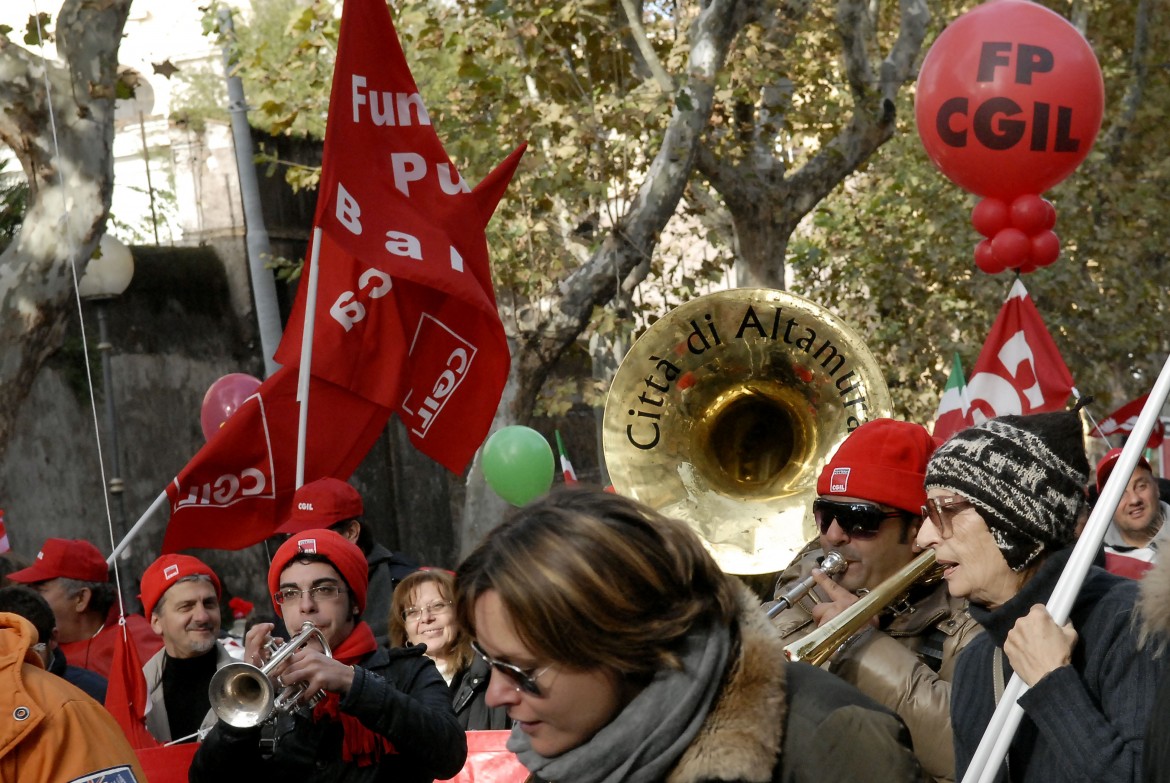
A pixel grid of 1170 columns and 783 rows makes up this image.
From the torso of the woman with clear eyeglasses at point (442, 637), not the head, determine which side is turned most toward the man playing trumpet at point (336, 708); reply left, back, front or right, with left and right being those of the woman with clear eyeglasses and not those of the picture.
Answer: front

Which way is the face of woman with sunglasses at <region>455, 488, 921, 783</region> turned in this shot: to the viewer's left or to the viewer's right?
to the viewer's left

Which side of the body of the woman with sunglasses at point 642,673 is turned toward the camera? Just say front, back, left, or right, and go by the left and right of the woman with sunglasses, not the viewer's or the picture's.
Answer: left

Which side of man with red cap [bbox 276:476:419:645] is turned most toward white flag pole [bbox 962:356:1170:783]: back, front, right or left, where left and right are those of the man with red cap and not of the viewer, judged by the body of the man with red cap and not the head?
left

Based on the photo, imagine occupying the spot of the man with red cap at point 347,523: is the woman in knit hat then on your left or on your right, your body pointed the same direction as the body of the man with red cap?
on your left

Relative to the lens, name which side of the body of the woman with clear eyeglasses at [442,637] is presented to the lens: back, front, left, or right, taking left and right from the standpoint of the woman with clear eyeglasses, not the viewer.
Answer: front

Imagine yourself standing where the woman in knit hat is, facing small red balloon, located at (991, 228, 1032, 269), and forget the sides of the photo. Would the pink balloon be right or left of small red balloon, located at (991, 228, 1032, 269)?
left

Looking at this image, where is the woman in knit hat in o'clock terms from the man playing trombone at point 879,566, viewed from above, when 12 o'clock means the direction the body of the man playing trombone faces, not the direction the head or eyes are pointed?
The woman in knit hat is roughly at 10 o'clock from the man playing trombone.

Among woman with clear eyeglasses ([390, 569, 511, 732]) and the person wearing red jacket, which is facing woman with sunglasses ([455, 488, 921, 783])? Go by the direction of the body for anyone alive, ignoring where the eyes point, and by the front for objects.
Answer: woman with clear eyeglasses ([390, 569, 511, 732])

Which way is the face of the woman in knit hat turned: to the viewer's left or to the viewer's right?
to the viewer's left

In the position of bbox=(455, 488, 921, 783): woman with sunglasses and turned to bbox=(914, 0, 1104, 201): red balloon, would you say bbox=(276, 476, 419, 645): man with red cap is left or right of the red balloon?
left

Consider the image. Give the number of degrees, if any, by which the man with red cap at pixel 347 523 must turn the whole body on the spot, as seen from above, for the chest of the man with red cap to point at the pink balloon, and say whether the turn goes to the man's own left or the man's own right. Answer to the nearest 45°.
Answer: approximately 90° to the man's own right
